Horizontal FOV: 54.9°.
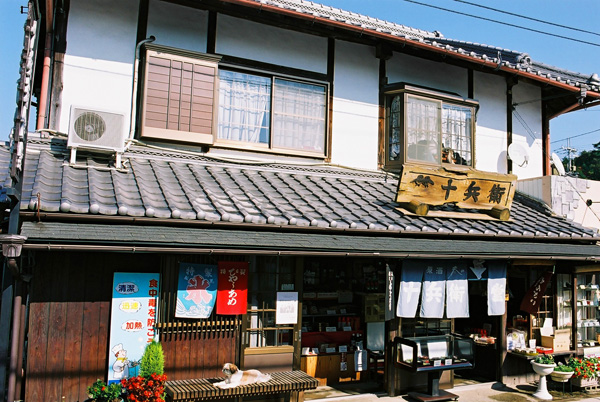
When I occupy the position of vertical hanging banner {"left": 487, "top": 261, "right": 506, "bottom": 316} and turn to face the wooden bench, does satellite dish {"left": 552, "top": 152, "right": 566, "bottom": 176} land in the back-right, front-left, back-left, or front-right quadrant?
back-right

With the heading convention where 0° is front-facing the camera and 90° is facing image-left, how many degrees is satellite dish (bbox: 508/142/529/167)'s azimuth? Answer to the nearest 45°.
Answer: approximately 315°

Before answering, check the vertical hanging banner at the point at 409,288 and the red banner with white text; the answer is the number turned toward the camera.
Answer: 2

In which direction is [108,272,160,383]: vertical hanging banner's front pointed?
toward the camera

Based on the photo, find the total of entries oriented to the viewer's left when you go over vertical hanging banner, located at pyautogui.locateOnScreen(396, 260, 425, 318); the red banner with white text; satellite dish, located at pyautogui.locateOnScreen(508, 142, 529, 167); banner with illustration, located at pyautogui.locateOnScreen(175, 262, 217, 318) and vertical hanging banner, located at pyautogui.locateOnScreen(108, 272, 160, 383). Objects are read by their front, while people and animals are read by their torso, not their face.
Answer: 0

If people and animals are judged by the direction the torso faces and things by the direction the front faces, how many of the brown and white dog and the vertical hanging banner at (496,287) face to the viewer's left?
1

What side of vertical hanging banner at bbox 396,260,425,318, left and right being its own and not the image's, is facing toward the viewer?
front

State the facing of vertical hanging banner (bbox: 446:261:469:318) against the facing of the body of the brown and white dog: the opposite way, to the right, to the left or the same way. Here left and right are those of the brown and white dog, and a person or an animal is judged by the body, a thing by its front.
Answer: to the left

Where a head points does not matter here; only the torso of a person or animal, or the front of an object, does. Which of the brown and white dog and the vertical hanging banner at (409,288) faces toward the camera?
the vertical hanging banner

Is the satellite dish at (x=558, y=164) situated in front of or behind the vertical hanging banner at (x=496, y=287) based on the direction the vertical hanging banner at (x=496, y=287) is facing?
behind

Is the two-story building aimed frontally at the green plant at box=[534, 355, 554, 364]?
no

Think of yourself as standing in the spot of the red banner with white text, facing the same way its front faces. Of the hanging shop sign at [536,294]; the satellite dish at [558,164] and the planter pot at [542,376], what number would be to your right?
0

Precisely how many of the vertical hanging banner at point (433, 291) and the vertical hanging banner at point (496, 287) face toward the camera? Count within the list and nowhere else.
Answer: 2

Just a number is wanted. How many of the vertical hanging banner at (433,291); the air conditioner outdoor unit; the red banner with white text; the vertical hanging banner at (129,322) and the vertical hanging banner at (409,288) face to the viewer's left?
0

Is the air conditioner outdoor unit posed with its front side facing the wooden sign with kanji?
no

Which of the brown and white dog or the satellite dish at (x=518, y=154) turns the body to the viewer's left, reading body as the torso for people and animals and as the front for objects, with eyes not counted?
the brown and white dog

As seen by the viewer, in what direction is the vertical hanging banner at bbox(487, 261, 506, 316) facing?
toward the camera

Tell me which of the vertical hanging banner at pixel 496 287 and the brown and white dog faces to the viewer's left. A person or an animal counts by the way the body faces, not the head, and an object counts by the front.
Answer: the brown and white dog

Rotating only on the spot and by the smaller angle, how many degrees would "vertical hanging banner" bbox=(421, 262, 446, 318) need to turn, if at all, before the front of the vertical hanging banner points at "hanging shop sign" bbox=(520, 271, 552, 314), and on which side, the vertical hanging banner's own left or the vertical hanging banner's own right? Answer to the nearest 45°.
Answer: approximately 135° to the vertical hanging banner's own left
